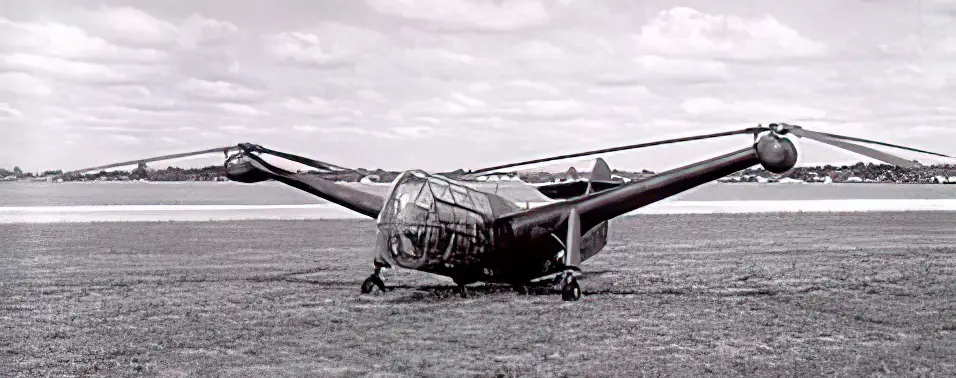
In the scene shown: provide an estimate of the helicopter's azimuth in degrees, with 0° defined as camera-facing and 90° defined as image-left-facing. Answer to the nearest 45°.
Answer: approximately 45°
